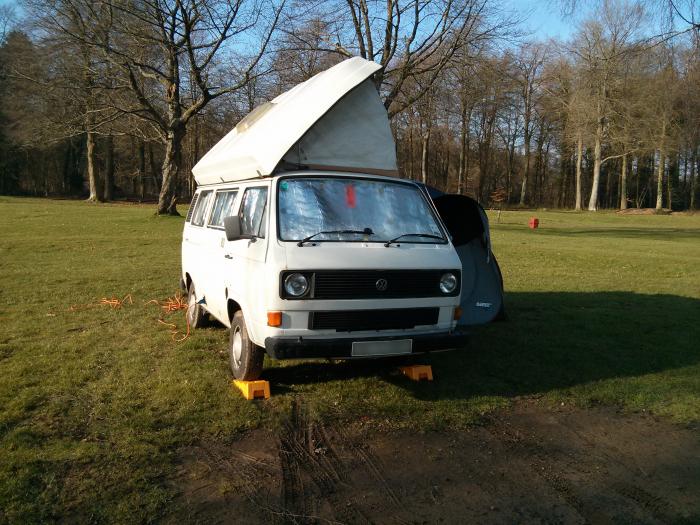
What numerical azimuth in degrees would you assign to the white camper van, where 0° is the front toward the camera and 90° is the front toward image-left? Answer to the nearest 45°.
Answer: approximately 315°

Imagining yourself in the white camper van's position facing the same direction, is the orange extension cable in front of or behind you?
behind
